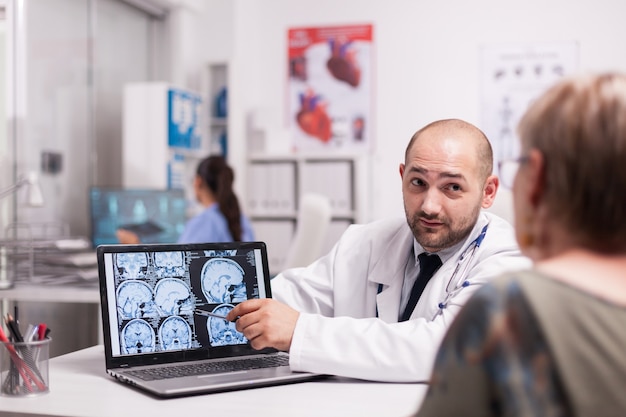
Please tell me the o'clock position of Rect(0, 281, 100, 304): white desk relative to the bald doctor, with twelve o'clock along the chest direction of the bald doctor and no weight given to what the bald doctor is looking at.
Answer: The white desk is roughly at 3 o'clock from the bald doctor.

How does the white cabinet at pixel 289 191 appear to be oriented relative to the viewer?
toward the camera

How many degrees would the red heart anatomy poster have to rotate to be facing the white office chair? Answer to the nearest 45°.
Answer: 0° — it already faces it

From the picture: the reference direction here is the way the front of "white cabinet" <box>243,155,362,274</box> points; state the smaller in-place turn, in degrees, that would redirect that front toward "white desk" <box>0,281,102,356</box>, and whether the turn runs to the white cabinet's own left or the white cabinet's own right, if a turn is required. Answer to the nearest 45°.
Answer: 0° — it already faces it

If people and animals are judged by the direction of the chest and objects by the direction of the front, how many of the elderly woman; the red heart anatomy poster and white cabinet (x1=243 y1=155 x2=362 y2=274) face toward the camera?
2

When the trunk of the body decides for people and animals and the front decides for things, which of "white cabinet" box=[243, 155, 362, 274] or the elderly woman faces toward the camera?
the white cabinet

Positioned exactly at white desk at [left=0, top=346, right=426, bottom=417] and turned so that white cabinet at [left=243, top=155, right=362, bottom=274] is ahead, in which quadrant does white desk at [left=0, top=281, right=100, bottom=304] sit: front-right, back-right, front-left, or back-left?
front-left

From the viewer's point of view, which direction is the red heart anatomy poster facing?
toward the camera

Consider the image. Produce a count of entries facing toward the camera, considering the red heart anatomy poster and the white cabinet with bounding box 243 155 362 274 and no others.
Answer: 2

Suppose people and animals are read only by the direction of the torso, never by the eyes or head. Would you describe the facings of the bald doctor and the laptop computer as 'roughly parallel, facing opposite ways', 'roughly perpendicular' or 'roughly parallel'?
roughly perpendicular

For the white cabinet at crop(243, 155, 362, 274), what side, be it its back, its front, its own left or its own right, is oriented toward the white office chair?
front

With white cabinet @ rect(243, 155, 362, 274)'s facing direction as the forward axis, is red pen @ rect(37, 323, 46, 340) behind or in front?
in front

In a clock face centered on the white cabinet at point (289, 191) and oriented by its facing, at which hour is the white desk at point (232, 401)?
The white desk is roughly at 12 o'clock from the white cabinet.

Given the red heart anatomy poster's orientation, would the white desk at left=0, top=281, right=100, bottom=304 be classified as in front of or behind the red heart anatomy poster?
in front

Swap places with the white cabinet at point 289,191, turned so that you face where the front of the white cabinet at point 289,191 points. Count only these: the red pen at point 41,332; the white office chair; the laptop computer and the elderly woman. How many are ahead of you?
4

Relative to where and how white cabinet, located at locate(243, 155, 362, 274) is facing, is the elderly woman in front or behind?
in front
